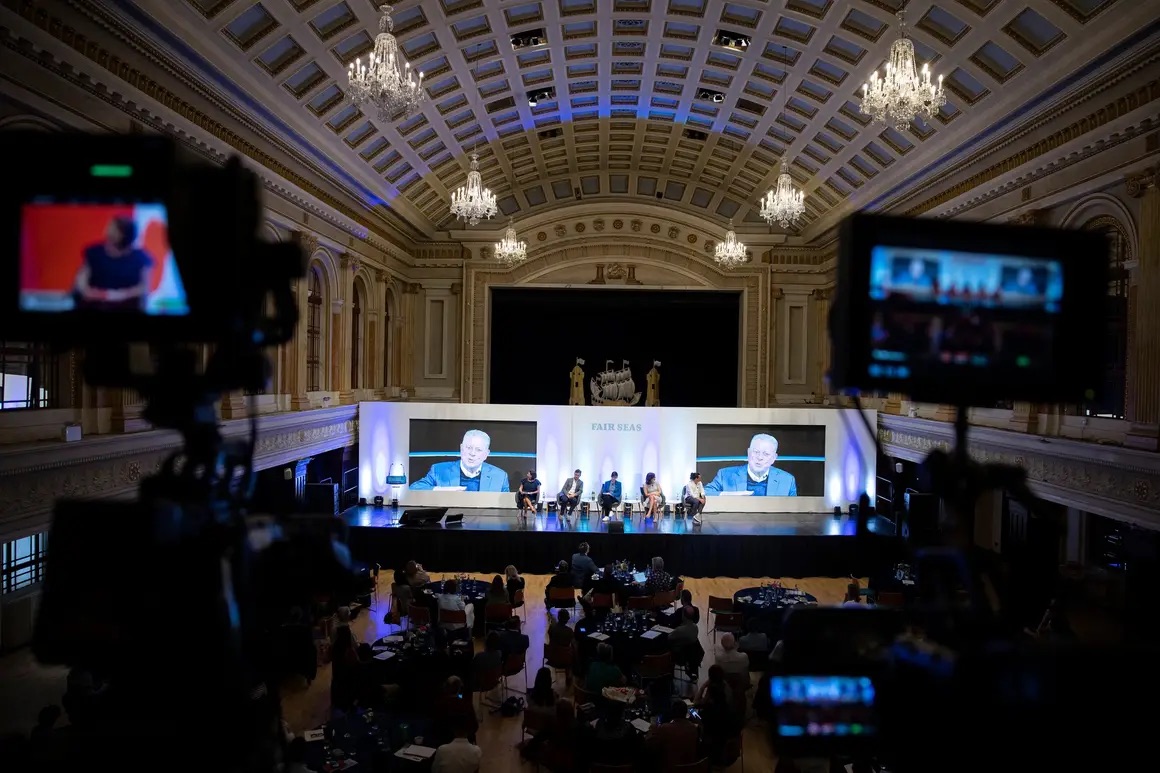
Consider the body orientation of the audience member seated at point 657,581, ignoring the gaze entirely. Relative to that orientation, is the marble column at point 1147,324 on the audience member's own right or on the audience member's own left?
on the audience member's own right

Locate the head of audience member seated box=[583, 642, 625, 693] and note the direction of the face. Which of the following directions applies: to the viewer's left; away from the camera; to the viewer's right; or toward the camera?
away from the camera

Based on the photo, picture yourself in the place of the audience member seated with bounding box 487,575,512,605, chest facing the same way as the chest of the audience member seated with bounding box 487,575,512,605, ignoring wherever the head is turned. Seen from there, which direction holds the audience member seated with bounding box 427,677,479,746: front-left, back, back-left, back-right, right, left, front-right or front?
back

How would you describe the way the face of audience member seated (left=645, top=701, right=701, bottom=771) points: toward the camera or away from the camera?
away from the camera

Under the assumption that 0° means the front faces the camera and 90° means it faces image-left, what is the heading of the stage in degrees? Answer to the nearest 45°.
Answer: approximately 0°

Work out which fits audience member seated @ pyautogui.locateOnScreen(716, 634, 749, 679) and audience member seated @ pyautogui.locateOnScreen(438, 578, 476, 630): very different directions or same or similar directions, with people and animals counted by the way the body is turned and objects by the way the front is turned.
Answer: same or similar directions

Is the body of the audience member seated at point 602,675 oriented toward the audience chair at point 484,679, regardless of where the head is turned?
no

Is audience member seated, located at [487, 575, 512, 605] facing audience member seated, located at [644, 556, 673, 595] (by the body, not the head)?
no

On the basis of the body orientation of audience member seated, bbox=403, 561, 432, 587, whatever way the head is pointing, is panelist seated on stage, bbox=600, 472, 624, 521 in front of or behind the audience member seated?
in front

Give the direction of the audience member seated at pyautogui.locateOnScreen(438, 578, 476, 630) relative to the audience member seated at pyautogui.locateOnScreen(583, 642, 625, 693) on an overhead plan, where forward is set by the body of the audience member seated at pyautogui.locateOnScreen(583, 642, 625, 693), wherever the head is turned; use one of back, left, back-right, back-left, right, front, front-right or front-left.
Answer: front-left

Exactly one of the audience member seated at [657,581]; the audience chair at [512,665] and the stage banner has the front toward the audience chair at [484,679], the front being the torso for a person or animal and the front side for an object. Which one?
the stage banner

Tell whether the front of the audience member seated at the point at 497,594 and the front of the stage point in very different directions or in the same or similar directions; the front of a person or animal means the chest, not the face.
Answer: very different directions

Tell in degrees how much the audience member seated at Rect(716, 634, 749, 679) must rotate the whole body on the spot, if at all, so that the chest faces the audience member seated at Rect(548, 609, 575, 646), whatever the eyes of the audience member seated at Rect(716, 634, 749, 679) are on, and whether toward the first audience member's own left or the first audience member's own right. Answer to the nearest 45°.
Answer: approximately 90° to the first audience member's own left

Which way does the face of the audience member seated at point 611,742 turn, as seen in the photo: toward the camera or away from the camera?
away from the camera

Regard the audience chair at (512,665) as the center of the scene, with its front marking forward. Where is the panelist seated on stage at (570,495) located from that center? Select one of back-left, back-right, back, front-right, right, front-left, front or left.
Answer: front-right

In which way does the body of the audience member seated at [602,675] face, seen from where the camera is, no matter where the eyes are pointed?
away from the camera

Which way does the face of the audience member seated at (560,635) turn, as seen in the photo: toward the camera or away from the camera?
away from the camera
